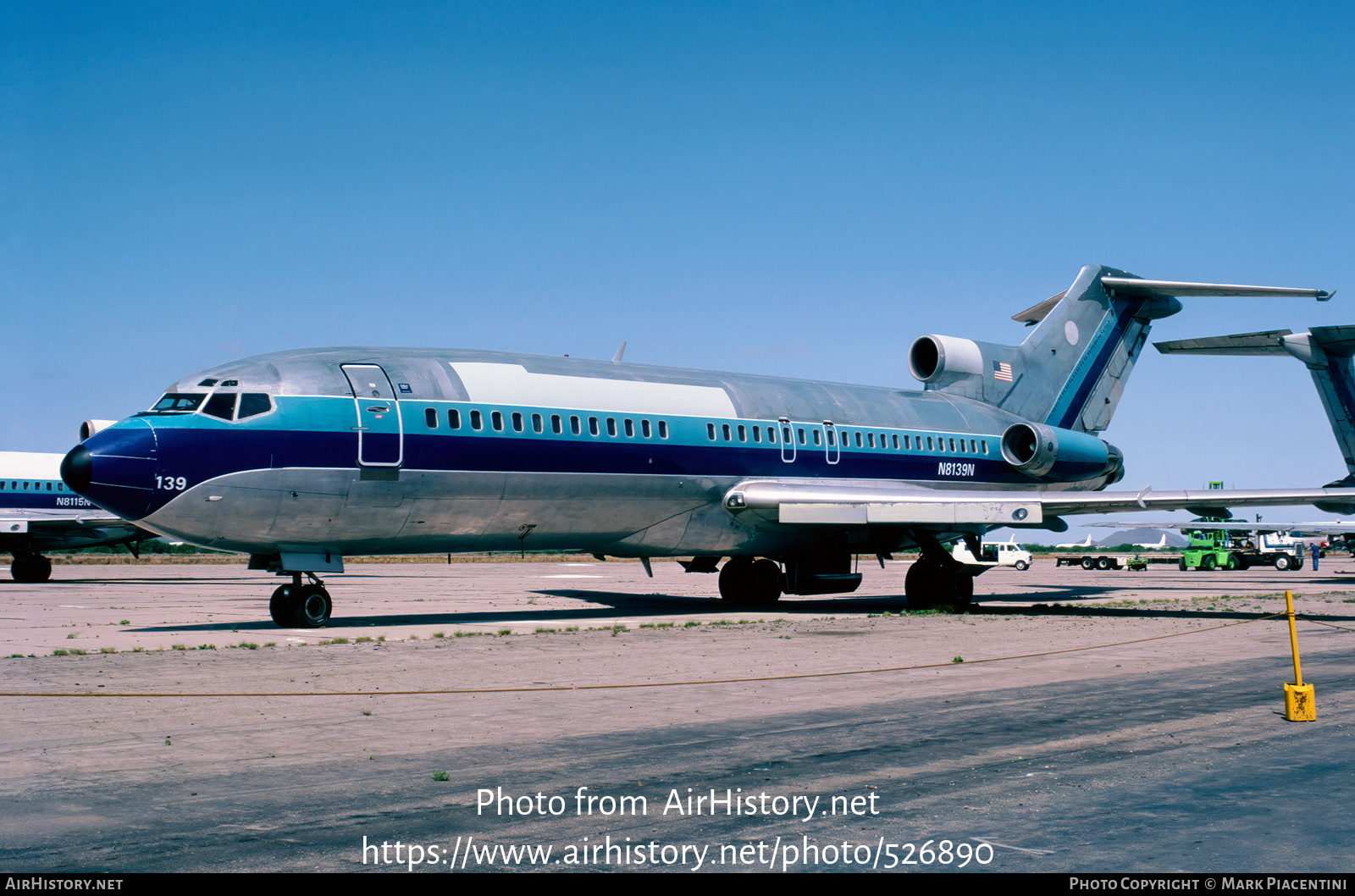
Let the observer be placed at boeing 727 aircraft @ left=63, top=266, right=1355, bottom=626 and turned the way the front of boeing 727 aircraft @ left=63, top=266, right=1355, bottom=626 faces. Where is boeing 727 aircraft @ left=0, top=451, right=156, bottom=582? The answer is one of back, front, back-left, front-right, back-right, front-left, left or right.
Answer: right
